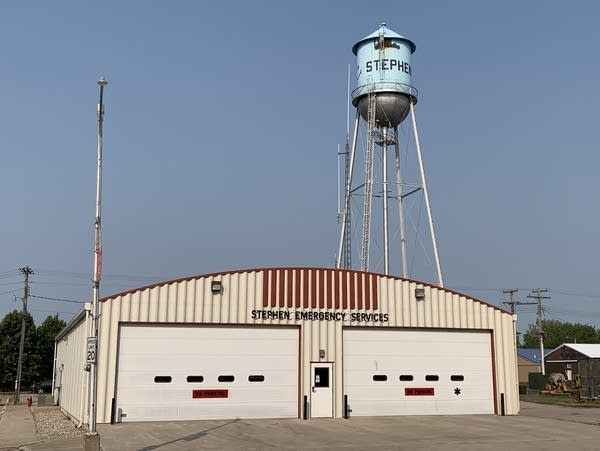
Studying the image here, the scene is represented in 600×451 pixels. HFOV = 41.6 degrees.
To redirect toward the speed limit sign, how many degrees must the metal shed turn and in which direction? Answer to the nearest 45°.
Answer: approximately 45° to its right

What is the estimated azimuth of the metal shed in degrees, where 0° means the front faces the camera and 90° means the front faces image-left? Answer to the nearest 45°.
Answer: approximately 0°

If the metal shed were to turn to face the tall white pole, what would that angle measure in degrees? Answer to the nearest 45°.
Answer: approximately 45° to its right
